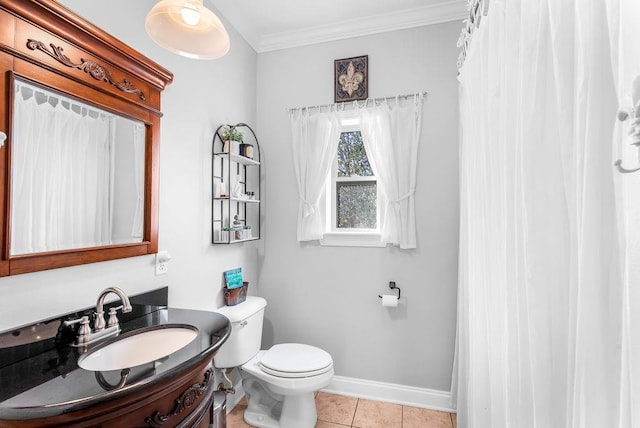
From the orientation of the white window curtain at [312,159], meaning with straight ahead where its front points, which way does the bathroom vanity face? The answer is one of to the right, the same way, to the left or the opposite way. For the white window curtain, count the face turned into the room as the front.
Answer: to the left

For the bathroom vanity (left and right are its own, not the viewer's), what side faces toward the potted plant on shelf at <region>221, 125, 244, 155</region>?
left

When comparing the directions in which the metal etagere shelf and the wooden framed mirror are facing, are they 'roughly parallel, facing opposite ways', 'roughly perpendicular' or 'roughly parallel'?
roughly parallel

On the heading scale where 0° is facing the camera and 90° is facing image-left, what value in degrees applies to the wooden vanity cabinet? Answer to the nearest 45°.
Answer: approximately 315°

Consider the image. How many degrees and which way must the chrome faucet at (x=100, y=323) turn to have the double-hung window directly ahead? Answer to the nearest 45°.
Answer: approximately 45° to its left

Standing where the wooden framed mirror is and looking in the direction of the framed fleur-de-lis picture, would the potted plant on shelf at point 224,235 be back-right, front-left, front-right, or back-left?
front-left

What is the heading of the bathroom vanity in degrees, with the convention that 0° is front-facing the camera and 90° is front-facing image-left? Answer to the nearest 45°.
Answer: approximately 315°

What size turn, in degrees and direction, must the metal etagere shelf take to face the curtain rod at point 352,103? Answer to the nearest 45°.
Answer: approximately 45° to its left

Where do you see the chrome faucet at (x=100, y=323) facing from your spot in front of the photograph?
facing the viewer and to the right of the viewer

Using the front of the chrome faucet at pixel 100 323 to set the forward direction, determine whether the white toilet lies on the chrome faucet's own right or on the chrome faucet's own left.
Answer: on the chrome faucet's own left

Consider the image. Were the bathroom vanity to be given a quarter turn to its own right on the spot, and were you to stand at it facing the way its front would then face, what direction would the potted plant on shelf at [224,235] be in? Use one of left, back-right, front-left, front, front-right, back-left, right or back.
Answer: back

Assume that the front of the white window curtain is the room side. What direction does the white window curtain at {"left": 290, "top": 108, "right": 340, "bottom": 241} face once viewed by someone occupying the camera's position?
facing the viewer

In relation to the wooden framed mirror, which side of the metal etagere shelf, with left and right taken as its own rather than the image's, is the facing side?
right

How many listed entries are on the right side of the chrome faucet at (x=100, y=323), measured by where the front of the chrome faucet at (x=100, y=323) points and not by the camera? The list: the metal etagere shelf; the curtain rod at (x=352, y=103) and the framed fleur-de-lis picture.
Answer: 0

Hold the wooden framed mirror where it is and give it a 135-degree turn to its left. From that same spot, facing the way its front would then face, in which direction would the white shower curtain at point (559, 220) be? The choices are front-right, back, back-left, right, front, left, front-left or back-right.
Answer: back-right

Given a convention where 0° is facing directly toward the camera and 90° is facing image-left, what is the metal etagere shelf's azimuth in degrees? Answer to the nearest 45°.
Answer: approximately 315°
